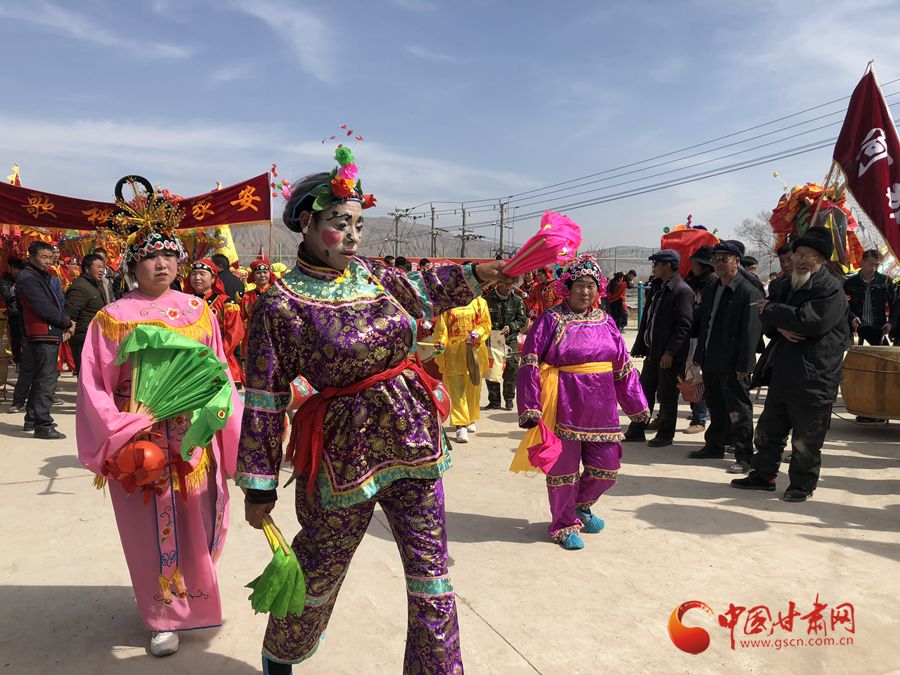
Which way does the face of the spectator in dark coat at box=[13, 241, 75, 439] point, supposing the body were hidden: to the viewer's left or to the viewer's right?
to the viewer's right

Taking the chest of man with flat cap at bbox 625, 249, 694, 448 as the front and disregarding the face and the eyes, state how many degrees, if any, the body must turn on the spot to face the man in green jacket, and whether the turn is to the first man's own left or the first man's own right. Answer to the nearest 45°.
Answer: approximately 45° to the first man's own right

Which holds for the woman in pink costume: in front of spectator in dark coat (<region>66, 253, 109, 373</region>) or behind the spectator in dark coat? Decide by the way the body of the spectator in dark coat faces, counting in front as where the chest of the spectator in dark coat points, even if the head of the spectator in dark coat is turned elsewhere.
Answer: in front

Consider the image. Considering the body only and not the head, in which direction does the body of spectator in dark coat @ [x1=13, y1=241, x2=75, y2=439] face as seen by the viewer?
to the viewer's right

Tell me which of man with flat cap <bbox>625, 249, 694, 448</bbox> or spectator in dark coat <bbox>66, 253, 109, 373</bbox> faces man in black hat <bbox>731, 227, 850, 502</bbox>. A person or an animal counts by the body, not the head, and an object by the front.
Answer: the spectator in dark coat

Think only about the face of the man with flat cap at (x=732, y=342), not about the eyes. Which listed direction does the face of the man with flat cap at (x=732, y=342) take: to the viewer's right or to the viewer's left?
to the viewer's left

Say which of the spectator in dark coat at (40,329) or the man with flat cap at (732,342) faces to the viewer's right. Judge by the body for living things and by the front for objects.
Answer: the spectator in dark coat

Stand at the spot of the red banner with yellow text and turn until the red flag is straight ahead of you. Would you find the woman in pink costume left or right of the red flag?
right

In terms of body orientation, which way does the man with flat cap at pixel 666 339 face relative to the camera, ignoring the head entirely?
to the viewer's left

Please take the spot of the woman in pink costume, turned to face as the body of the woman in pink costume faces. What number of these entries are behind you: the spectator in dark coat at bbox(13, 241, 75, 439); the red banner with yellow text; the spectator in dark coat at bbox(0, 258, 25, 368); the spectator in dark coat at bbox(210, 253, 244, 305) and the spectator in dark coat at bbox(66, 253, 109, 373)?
5

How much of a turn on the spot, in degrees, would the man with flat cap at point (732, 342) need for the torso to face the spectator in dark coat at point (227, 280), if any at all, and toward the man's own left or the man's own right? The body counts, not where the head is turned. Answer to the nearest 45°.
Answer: approximately 45° to the man's own right

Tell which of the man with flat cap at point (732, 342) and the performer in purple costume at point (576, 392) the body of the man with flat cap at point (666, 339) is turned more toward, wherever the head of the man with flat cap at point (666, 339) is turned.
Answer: the performer in purple costume
